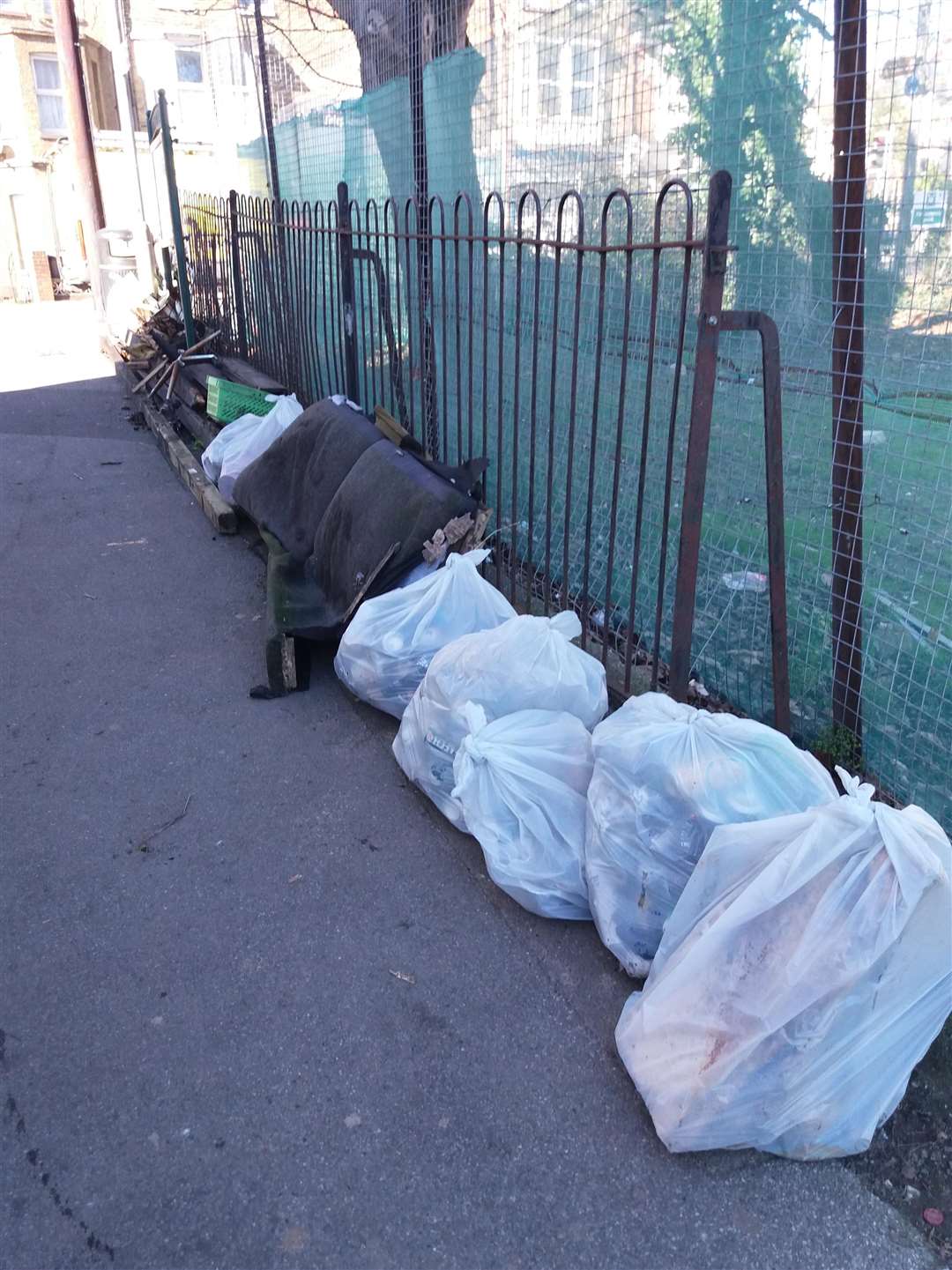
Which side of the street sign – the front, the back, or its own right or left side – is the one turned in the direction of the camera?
front

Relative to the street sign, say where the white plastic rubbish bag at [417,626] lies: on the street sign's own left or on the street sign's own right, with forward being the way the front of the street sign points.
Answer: on the street sign's own right

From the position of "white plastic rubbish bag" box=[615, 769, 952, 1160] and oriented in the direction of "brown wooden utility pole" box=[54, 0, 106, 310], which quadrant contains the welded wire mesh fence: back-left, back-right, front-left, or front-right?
front-right

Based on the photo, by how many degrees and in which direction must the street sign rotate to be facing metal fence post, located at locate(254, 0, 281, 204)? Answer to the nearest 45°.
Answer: approximately 45° to its right

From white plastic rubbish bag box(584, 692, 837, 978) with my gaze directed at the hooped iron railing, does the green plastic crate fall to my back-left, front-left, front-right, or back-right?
front-left

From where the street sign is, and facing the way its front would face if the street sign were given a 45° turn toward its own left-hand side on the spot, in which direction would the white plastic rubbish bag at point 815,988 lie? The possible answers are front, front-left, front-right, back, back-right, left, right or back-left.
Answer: front-right
